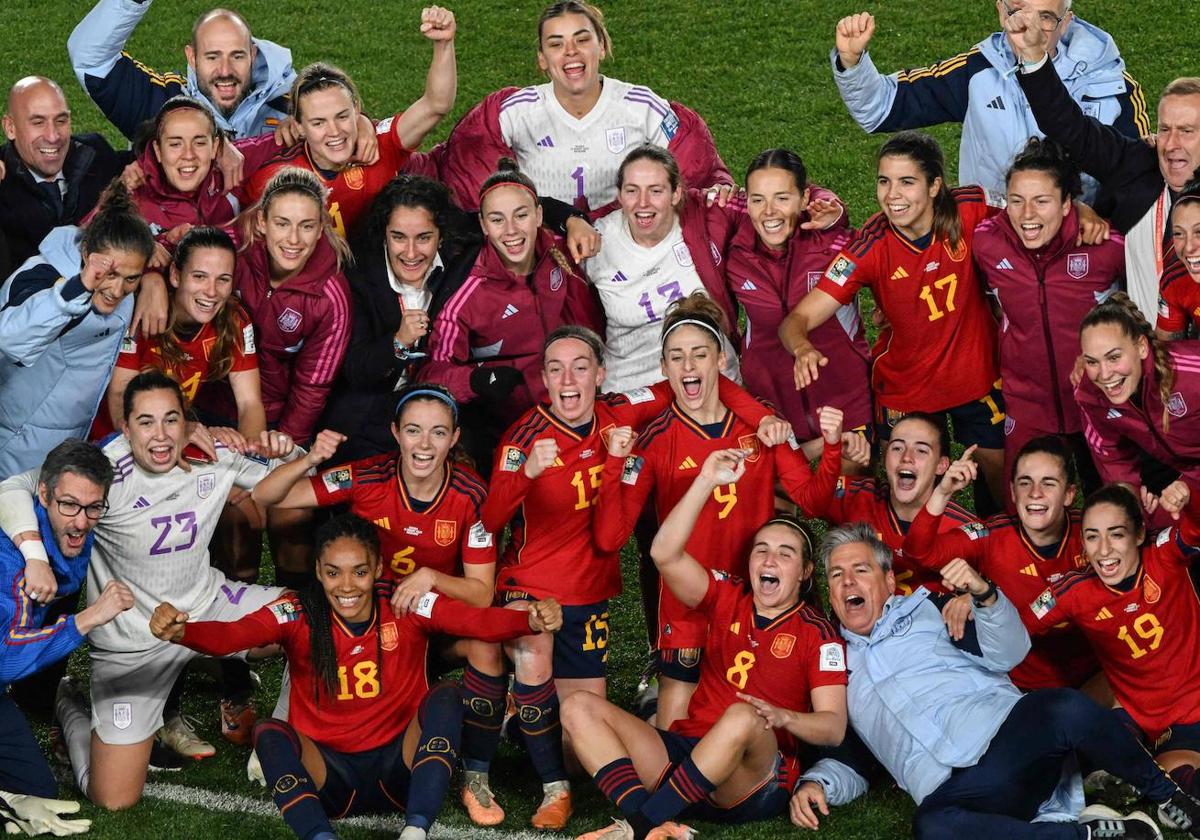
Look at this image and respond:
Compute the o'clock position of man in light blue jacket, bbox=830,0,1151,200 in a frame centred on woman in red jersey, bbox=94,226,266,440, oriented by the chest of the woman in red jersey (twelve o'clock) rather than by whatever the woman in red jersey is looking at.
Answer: The man in light blue jacket is roughly at 9 o'clock from the woman in red jersey.

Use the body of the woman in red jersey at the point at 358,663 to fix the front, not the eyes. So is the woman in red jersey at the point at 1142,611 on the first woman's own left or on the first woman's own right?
on the first woman's own left

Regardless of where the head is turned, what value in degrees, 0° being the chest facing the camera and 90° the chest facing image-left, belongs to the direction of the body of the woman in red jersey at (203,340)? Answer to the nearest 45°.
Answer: approximately 0°

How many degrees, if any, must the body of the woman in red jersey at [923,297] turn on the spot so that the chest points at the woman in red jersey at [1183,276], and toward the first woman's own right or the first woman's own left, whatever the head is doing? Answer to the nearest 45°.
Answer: approximately 90° to the first woman's own left

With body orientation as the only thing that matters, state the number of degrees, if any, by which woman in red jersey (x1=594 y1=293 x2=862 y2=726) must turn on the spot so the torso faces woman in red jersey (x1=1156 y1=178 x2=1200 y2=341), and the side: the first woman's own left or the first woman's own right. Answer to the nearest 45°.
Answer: approximately 90° to the first woman's own left

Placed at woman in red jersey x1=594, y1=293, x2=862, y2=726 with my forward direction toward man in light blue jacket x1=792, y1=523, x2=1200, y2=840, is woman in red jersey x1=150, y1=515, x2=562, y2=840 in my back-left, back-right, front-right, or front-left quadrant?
back-right
